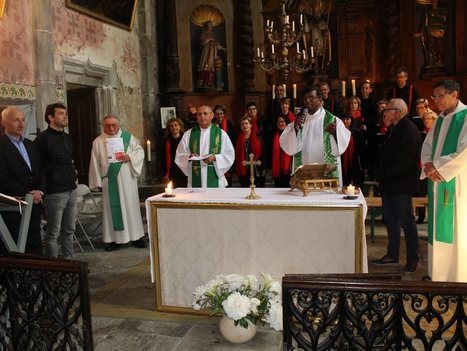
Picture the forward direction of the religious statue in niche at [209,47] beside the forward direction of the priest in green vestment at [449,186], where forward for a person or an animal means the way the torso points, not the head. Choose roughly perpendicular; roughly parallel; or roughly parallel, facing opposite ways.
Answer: roughly perpendicular

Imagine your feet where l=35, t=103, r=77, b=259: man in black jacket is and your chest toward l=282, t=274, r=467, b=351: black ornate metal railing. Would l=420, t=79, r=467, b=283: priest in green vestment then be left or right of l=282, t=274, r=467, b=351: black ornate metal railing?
left

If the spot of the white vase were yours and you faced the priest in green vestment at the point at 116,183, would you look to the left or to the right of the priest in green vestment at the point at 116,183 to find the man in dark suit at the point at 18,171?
left

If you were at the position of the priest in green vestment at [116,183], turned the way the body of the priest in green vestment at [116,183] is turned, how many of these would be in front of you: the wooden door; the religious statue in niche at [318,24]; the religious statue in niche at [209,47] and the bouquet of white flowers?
1

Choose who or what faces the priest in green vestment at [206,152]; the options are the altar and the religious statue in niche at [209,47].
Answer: the religious statue in niche

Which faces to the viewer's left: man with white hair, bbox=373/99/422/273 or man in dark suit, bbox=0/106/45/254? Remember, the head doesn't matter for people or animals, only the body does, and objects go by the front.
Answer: the man with white hair

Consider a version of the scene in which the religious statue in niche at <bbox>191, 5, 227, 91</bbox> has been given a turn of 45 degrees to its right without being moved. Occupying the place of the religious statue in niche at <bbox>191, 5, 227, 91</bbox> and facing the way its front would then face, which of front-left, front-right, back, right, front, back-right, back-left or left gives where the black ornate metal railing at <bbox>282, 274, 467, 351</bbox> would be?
front-left

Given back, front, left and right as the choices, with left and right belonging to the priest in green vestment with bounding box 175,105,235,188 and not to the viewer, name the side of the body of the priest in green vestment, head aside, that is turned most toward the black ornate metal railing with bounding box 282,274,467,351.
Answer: front

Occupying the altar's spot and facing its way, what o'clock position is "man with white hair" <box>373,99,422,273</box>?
The man with white hair is roughly at 8 o'clock from the altar.

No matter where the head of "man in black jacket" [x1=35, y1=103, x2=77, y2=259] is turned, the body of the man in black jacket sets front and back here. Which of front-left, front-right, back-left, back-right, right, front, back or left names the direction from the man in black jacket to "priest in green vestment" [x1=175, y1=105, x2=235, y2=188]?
front-left

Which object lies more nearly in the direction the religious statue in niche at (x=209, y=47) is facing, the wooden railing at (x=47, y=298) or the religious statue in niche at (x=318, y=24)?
the wooden railing

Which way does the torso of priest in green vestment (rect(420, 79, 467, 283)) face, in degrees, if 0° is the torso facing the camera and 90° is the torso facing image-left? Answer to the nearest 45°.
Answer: approximately 45°

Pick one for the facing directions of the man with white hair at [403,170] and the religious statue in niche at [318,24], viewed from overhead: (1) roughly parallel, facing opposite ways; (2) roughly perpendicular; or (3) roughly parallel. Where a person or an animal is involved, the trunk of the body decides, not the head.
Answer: roughly perpendicular

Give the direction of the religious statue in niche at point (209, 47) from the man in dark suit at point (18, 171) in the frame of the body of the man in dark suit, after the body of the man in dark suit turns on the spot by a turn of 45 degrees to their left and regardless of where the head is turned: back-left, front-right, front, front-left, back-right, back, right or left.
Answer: front-left

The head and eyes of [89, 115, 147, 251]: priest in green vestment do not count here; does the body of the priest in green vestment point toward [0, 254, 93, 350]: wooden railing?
yes

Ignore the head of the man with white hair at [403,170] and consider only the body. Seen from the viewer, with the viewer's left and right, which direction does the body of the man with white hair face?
facing to the left of the viewer

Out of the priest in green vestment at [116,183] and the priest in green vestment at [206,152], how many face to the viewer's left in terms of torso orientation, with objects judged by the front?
0
